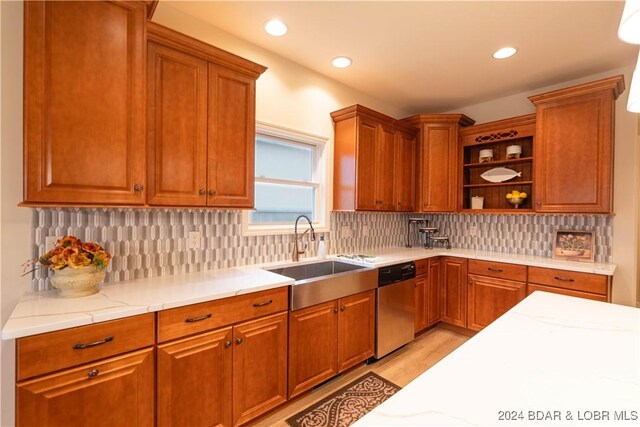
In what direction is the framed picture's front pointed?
toward the camera

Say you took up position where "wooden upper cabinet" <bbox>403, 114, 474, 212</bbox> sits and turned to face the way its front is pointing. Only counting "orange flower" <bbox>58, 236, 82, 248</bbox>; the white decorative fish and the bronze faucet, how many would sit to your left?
1

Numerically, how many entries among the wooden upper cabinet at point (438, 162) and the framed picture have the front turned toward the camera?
2

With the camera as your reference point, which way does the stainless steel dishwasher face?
facing the viewer and to the right of the viewer

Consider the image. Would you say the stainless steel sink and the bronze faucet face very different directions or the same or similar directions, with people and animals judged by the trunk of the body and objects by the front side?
same or similar directions

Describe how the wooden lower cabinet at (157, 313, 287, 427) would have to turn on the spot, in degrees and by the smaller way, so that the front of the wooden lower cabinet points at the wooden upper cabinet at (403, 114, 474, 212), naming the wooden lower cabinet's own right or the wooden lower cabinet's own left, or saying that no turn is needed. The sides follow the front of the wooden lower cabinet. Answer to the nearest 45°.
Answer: approximately 90° to the wooden lower cabinet's own left

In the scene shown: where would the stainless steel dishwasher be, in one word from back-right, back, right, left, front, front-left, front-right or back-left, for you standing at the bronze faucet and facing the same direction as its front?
front-left

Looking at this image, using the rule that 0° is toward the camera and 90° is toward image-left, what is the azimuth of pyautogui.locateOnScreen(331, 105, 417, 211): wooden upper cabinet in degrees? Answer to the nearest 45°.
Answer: approximately 315°

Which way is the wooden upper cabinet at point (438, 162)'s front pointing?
toward the camera

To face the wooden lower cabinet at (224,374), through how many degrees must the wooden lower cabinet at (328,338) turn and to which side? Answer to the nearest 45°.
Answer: approximately 90° to its right

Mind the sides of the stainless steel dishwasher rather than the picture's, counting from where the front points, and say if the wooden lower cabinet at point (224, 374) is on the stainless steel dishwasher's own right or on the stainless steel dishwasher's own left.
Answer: on the stainless steel dishwasher's own right

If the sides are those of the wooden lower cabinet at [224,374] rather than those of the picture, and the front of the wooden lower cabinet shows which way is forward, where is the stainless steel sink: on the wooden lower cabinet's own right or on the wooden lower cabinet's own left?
on the wooden lower cabinet's own left

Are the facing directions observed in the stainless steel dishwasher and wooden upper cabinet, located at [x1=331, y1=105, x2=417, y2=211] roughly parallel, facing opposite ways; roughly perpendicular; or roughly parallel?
roughly parallel

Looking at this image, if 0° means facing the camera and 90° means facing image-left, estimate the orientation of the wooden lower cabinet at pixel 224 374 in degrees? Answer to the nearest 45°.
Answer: approximately 315°
